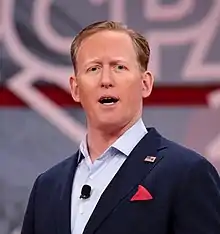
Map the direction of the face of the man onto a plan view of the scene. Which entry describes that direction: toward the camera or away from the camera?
toward the camera

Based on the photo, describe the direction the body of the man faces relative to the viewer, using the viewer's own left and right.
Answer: facing the viewer and to the left of the viewer
